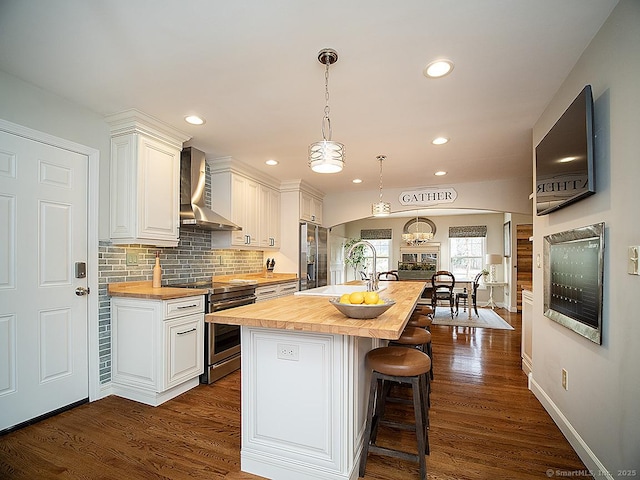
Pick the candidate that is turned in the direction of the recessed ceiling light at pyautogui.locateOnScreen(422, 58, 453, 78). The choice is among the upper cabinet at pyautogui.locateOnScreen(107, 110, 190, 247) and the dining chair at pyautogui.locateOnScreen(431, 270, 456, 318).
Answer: the upper cabinet

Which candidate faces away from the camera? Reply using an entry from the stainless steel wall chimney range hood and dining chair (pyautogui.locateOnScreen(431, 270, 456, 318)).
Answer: the dining chair

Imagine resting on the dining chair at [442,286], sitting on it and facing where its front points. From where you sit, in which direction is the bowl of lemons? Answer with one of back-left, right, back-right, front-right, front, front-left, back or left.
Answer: back

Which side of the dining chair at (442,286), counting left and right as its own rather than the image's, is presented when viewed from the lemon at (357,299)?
back

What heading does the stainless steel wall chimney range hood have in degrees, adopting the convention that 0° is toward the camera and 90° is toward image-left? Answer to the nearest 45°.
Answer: approximately 315°

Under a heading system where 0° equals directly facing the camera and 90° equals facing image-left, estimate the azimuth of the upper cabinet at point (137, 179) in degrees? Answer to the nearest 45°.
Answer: approximately 315°

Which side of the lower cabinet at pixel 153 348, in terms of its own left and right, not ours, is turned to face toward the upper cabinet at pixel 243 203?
left

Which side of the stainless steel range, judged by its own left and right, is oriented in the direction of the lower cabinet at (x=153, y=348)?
right

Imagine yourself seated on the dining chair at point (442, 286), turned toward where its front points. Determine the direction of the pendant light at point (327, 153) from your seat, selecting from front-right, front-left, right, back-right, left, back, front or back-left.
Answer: back

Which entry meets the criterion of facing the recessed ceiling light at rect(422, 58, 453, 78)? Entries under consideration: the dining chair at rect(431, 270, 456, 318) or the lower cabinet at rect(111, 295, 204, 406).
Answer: the lower cabinet
